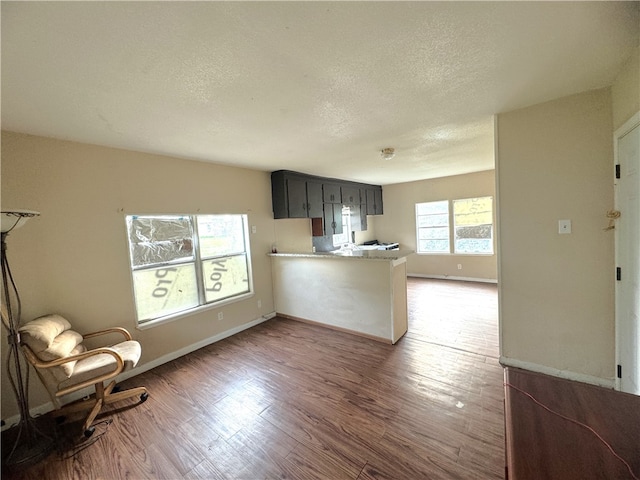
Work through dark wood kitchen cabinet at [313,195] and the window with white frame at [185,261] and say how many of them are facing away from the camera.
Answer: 0

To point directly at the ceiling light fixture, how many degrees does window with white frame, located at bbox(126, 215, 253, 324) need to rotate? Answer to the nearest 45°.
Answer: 0° — it already faces it

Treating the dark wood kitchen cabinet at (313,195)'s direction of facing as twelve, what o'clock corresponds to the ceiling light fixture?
The ceiling light fixture is roughly at 12 o'clock from the dark wood kitchen cabinet.

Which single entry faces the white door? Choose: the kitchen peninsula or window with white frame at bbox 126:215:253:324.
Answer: the window with white frame

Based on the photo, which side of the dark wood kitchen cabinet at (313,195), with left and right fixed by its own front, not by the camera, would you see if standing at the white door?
front

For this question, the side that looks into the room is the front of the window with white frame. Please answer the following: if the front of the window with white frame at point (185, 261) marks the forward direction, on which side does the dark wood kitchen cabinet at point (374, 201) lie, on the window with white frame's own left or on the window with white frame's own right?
on the window with white frame's own left

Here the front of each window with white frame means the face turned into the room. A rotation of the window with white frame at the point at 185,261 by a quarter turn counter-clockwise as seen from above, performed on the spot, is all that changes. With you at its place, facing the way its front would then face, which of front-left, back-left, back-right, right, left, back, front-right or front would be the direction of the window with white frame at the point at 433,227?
front-right

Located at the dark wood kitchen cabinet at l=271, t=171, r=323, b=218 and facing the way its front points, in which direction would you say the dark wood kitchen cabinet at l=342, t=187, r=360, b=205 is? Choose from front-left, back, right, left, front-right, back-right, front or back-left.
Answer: left

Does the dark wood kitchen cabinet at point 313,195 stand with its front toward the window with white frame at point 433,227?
no

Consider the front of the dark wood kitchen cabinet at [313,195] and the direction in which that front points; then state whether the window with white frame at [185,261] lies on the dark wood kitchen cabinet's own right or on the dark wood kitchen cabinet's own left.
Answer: on the dark wood kitchen cabinet's own right

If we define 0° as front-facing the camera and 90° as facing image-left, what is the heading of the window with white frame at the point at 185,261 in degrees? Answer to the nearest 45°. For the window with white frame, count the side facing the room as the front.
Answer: approximately 315°

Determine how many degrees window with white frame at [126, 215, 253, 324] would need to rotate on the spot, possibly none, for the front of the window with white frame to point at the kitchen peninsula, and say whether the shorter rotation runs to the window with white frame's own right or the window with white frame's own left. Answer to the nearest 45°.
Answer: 0° — it already faces it
